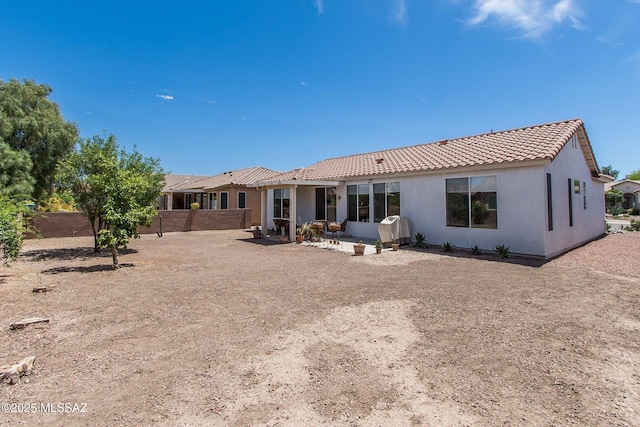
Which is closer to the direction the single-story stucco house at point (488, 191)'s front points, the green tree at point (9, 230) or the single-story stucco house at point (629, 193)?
the single-story stucco house

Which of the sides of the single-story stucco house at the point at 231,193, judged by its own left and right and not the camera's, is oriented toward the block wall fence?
back

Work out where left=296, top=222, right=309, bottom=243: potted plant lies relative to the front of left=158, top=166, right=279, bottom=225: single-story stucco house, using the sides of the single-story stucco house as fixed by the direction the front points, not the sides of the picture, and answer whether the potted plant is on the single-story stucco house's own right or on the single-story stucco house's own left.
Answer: on the single-story stucco house's own right

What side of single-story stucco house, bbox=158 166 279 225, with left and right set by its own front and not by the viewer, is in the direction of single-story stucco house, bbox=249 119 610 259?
right

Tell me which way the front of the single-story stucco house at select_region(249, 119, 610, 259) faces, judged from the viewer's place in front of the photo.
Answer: facing away from the viewer and to the right of the viewer

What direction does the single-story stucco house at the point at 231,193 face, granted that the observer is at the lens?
facing away from the viewer and to the right of the viewer

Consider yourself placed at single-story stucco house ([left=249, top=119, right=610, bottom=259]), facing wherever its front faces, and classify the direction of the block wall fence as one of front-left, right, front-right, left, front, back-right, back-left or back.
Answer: back-left

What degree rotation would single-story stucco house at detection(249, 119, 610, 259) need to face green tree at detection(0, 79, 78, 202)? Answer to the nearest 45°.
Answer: approximately 135° to its left
